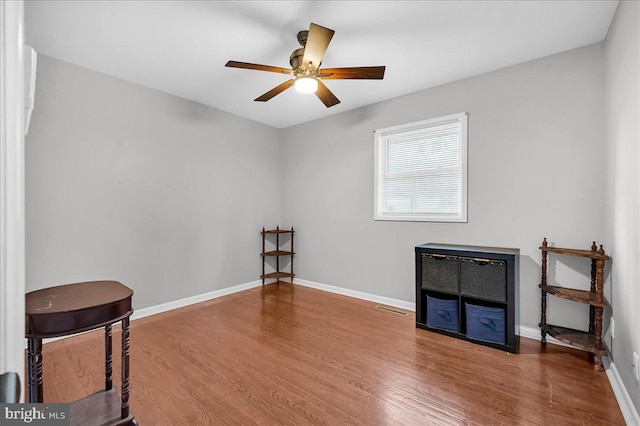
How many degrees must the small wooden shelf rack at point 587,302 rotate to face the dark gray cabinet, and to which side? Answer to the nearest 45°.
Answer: approximately 45° to its right

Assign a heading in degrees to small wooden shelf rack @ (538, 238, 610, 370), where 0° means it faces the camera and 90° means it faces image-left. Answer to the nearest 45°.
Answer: approximately 45°

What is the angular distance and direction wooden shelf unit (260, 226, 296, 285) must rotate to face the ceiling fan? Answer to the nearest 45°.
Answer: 0° — it already faces it

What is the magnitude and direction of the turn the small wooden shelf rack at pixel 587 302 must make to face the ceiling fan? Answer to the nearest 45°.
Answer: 0° — it already faces it

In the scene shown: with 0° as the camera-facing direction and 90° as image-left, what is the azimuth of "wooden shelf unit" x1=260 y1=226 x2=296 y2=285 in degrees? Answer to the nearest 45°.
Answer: approximately 0°

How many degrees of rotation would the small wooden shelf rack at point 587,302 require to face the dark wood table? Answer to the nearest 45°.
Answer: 0° — it already faces it

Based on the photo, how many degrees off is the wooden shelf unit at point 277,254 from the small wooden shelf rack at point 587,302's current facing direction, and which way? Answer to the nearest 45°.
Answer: approximately 45° to its right

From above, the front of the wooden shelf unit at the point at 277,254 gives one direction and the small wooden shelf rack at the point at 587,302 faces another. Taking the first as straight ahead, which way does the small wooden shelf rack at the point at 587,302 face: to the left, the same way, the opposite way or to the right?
to the right

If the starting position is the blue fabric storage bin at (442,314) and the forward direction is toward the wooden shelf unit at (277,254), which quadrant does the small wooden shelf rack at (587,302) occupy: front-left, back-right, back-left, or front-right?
back-right

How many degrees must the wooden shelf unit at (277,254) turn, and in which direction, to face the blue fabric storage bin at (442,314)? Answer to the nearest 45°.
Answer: approximately 45° to its left
